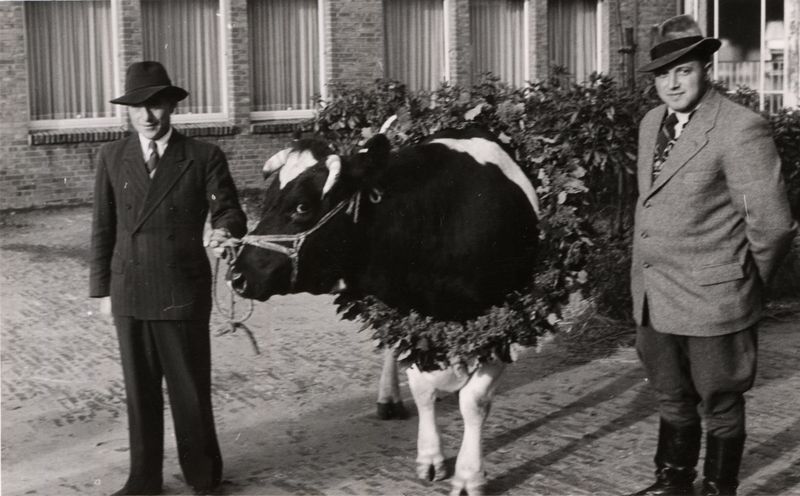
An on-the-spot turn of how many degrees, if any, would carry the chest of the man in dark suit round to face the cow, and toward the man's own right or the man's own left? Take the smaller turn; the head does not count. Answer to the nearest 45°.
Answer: approximately 90° to the man's own left

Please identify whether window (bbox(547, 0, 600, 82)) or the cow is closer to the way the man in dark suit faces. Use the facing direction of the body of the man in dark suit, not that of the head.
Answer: the cow

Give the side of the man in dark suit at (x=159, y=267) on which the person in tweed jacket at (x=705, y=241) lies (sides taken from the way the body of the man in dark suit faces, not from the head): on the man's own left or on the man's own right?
on the man's own left

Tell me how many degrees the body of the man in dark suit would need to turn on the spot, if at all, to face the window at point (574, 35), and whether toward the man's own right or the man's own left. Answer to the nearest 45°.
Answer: approximately 135° to the man's own left

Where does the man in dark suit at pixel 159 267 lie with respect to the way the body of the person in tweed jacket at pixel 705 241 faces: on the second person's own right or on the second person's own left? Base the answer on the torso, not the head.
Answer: on the second person's own right

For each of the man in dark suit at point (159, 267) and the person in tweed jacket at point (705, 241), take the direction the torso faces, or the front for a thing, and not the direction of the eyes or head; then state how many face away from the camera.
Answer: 0

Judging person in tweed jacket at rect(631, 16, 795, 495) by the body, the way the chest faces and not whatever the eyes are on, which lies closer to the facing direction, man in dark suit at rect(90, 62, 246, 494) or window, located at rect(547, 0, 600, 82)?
the man in dark suit

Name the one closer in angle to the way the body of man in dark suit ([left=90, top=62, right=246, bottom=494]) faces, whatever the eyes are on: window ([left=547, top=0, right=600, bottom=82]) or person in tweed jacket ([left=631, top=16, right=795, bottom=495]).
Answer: the person in tweed jacket

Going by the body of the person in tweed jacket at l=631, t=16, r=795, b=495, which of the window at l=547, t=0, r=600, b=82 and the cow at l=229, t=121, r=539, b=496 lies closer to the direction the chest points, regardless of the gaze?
the cow

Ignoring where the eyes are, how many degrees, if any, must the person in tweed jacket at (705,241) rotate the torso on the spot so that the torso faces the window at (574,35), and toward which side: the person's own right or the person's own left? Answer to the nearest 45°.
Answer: approximately 135° to the person's own right

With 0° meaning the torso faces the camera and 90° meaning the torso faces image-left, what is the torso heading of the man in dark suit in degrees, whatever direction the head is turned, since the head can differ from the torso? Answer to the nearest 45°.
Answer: approximately 0°
